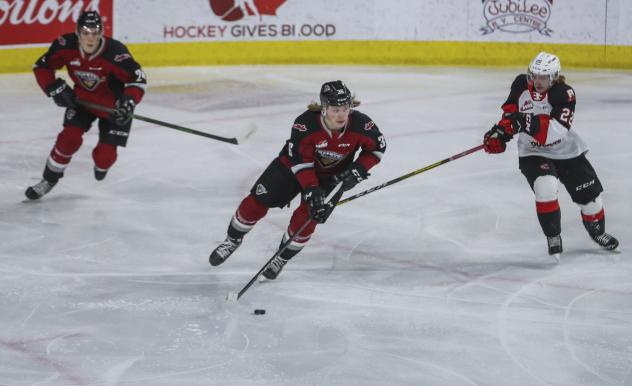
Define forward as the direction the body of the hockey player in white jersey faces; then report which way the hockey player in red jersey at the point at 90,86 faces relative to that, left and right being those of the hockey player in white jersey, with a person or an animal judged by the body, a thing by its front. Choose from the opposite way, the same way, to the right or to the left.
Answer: to the left

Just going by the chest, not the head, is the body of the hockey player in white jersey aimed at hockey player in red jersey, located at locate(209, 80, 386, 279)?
yes

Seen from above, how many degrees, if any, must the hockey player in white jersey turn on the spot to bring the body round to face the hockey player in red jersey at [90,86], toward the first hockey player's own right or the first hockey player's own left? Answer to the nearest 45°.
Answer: approximately 45° to the first hockey player's own right

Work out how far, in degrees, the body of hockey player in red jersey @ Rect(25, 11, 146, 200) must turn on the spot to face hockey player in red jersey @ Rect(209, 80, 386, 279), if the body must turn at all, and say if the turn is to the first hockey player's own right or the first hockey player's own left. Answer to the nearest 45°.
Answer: approximately 45° to the first hockey player's own left

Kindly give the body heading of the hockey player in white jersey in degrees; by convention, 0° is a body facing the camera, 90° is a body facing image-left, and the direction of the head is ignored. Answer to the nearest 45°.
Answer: approximately 45°
